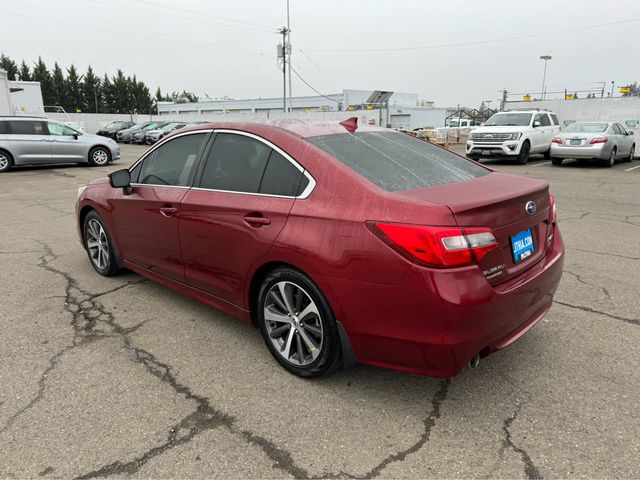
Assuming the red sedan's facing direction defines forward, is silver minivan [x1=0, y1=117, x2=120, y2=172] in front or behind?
in front

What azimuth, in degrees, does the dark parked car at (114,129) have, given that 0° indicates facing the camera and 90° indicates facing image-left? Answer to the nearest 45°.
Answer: approximately 45°

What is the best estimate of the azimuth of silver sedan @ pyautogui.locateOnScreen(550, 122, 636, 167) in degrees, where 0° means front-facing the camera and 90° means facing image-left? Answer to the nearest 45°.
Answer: approximately 225°

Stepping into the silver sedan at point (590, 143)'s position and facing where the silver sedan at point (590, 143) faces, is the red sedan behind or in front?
behind

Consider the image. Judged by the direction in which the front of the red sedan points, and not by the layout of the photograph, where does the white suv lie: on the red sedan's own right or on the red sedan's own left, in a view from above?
on the red sedan's own right

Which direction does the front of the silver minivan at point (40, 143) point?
to the viewer's right

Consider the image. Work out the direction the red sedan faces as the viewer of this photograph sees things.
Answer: facing away from the viewer and to the left of the viewer

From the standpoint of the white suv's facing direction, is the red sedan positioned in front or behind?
in front

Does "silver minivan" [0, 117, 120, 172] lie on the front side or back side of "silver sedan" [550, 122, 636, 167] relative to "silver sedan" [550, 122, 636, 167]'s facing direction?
on the back side

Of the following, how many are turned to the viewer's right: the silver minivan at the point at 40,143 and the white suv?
1

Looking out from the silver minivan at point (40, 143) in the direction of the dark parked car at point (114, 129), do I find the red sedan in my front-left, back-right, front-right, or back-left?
back-right

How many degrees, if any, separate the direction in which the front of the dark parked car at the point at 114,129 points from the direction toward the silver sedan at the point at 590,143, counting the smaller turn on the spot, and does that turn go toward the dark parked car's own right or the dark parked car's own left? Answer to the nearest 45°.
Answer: approximately 90° to the dark parked car's own left
